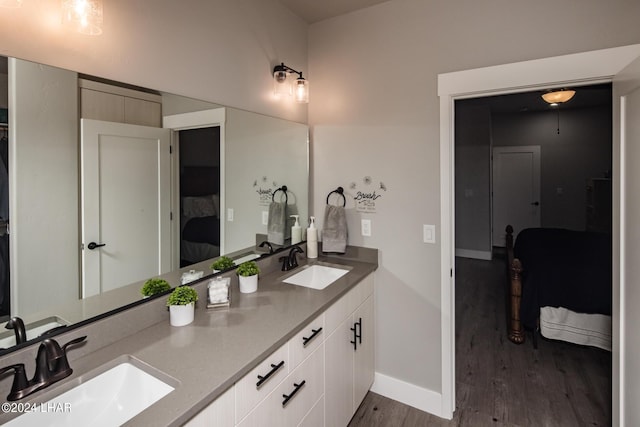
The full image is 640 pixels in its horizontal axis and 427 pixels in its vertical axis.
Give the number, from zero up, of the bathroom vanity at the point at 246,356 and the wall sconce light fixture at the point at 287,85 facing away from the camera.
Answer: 0

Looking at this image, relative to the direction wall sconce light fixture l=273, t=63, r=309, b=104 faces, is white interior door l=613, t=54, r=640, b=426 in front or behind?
in front

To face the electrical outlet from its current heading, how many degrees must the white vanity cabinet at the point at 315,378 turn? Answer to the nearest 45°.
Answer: approximately 90° to its left

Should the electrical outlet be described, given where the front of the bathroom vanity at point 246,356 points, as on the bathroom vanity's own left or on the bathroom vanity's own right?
on the bathroom vanity's own left

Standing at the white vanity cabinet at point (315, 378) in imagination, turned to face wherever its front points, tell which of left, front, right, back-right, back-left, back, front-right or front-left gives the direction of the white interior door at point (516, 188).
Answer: left

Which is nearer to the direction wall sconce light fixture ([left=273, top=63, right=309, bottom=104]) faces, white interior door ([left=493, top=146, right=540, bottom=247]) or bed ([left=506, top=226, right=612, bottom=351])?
the bed

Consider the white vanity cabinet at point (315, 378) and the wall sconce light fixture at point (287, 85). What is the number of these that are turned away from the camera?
0

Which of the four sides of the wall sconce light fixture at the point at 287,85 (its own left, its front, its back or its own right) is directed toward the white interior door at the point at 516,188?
left

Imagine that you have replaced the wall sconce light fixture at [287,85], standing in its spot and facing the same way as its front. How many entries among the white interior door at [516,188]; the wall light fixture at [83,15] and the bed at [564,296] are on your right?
1
